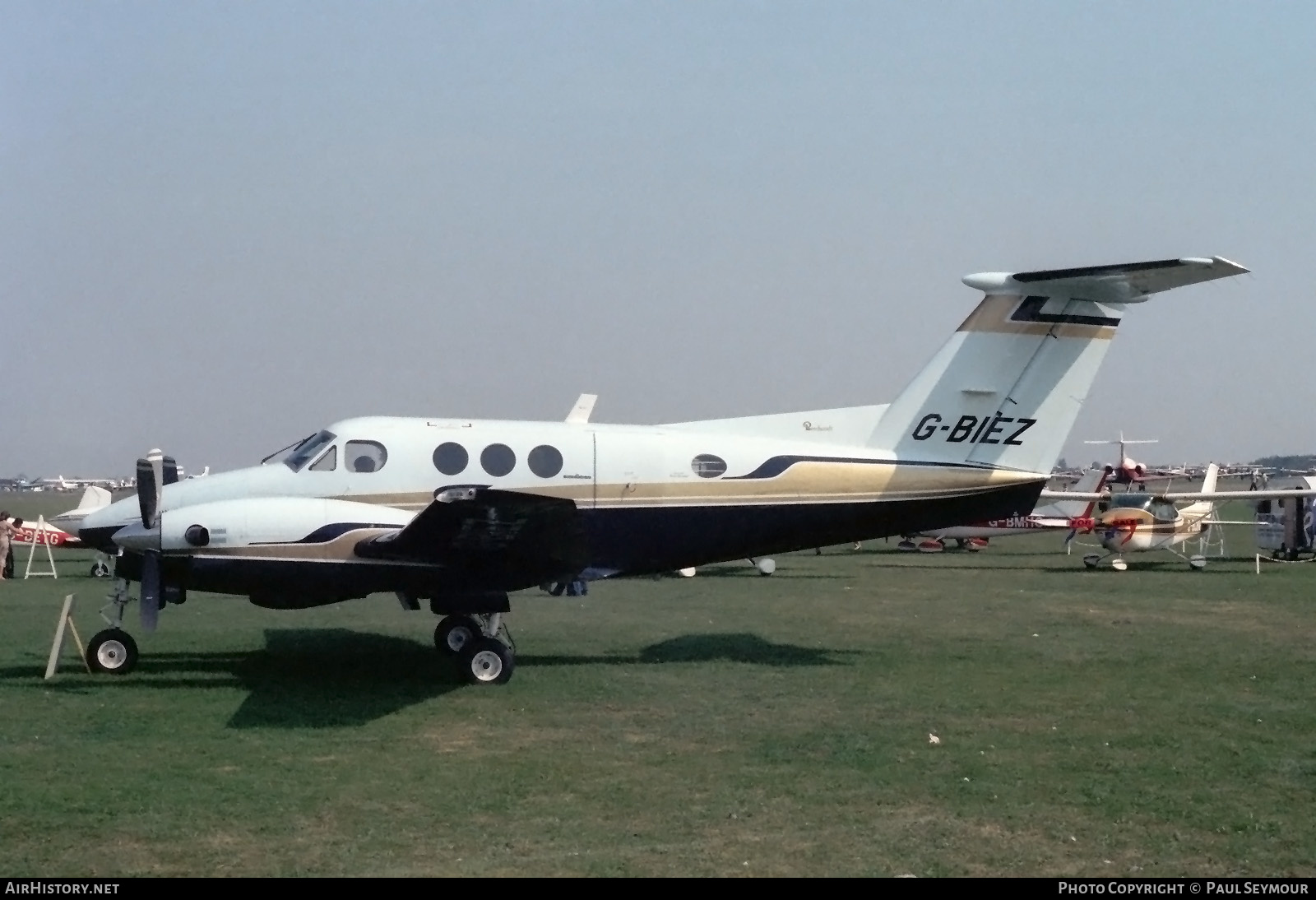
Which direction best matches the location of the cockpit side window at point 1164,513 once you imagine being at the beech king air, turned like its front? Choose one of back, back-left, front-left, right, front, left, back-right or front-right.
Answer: back-right

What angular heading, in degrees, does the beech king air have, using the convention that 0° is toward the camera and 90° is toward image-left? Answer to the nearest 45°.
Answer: approximately 90°

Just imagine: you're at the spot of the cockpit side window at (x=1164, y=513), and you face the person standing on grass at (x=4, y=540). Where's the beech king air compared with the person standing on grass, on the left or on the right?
left

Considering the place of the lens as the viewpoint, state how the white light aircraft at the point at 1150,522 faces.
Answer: facing the viewer and to the left of the viewer

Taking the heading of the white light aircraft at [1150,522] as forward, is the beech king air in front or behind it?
in front

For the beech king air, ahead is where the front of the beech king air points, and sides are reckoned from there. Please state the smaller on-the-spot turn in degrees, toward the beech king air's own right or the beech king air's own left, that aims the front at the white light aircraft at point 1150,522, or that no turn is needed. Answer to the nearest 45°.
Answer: approximately 135° to the beech king air's own right

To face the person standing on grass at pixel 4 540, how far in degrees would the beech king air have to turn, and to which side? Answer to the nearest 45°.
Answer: approximately 45° to its right

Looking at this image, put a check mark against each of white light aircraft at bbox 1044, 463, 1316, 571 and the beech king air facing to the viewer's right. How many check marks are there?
0

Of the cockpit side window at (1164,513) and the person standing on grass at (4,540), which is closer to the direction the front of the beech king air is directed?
the person standing on grass

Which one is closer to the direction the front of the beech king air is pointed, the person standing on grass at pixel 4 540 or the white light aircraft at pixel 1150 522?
the person standing on grass

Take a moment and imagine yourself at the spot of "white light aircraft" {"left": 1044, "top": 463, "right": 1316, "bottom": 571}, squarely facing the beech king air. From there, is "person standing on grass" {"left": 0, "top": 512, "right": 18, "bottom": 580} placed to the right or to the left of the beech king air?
right
